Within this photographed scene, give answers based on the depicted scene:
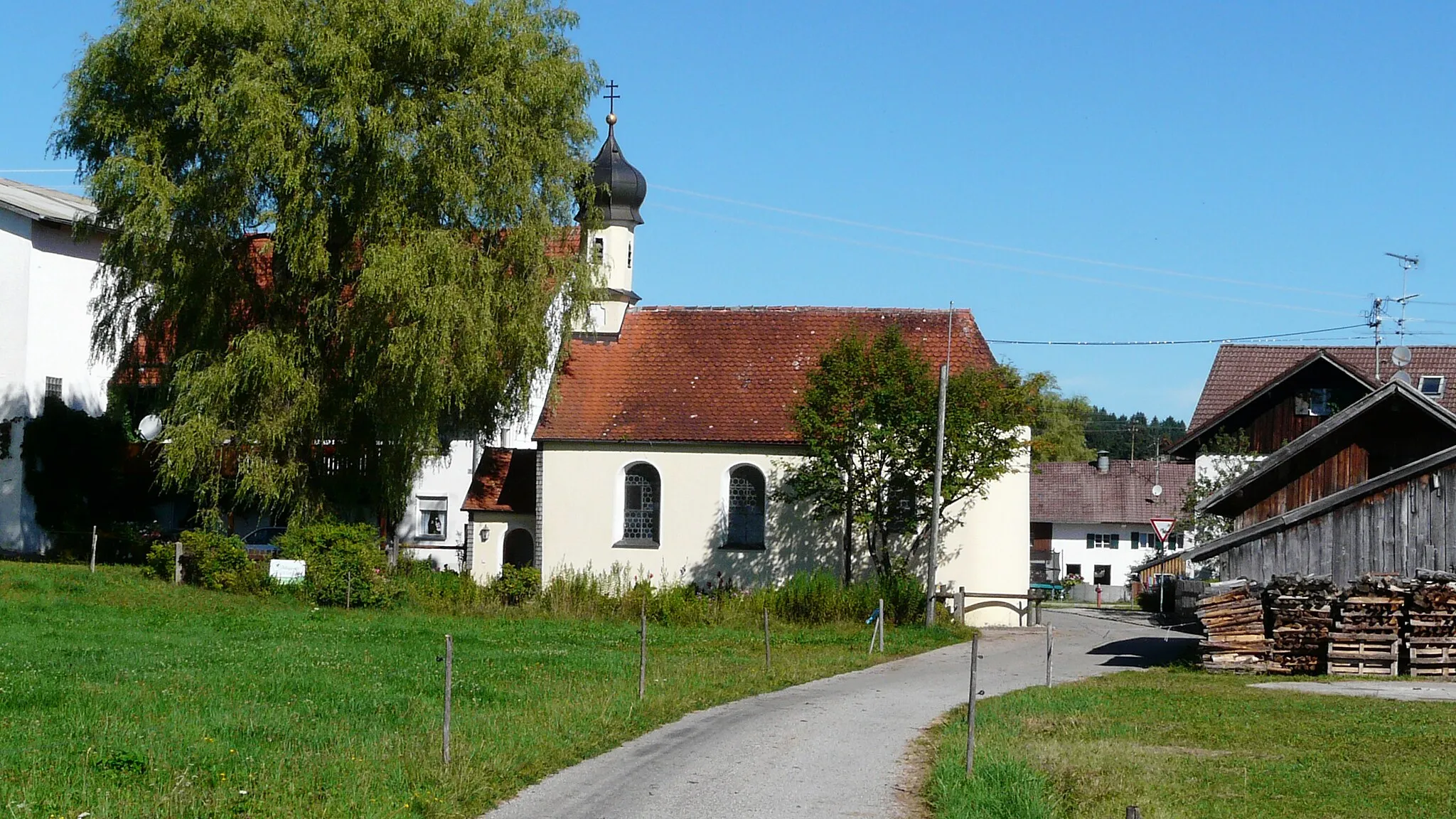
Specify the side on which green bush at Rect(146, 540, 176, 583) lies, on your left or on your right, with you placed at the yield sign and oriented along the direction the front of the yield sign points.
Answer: on your right

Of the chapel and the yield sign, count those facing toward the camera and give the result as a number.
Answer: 1

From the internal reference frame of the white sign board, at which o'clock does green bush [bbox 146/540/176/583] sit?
The green bush is roughly at 4 o'clock from the white sign board.

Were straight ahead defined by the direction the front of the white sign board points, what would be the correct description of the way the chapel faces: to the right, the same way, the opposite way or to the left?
to the right

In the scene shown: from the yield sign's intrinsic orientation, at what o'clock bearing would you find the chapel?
The chapel is roughly at 2 o'clock from the yield sign.

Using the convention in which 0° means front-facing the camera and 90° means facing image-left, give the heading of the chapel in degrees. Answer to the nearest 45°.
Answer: approximately 90°

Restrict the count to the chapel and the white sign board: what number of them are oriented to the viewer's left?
1

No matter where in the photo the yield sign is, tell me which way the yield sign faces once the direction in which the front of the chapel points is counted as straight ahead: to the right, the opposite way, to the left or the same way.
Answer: to the left

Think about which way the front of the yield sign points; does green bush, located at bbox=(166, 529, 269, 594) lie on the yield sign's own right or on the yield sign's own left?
on the yield sign's own right

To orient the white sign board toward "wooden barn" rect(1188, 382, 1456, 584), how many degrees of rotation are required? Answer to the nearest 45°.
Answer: approximately 45° to its left

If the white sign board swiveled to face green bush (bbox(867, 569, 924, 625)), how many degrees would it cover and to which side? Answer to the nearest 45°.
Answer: approximately 90° to its left
